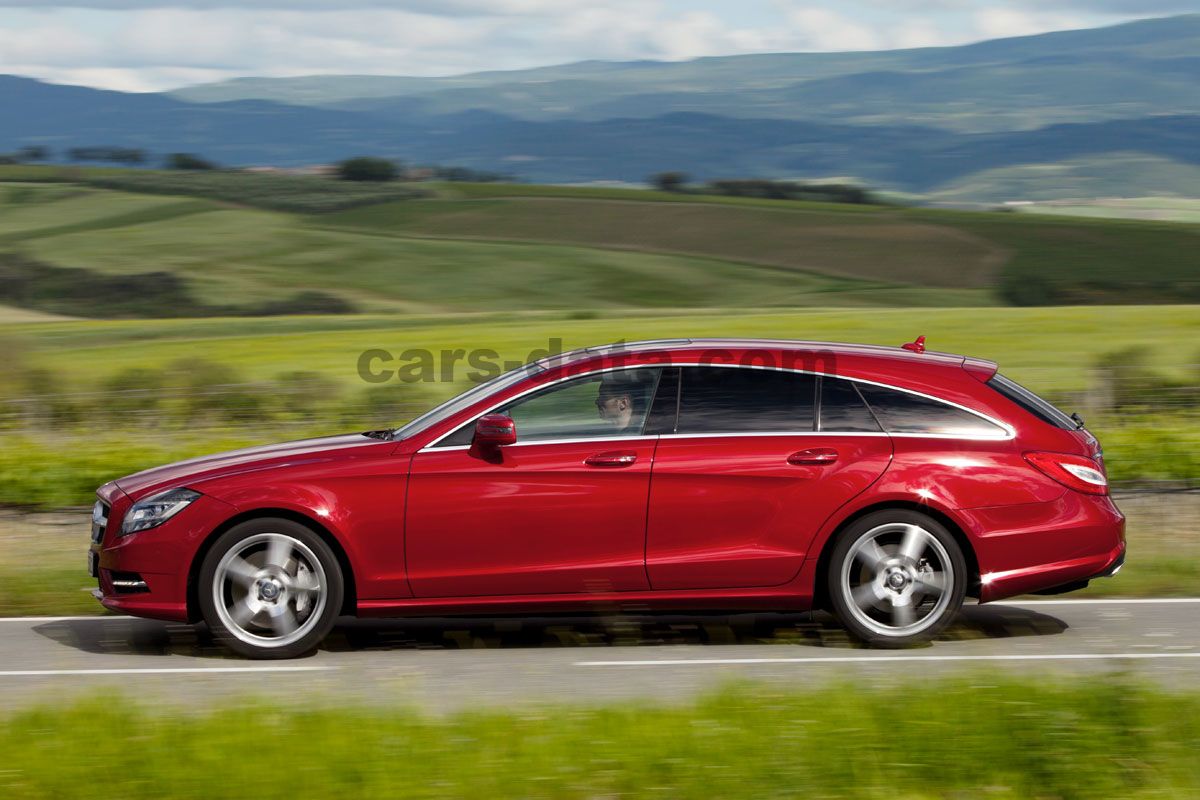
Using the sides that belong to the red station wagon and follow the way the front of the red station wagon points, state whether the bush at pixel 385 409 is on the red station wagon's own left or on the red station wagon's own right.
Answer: on the red station wagon's own right

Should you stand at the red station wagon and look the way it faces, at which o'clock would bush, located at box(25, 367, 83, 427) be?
The bush is roughly at 2 o'clock from the red station wagon.

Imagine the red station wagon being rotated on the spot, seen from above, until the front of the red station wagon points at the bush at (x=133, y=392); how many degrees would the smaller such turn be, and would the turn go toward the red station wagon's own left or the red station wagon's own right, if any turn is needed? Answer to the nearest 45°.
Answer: approximately 45° to the red station wagon's own right

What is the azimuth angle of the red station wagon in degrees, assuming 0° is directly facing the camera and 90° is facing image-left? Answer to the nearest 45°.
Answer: approximately 90°

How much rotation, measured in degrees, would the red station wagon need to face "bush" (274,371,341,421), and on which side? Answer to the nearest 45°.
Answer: approximately 90° to its right

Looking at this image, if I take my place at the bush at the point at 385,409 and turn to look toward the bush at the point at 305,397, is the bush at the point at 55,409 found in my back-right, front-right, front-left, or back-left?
front-left

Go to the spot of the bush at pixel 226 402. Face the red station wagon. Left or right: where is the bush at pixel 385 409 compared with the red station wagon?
left

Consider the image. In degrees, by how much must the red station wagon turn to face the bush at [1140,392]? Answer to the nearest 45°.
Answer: approximately 135° to its right

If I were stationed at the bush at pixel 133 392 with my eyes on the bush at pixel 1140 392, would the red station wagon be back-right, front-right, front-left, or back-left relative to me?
front-right
